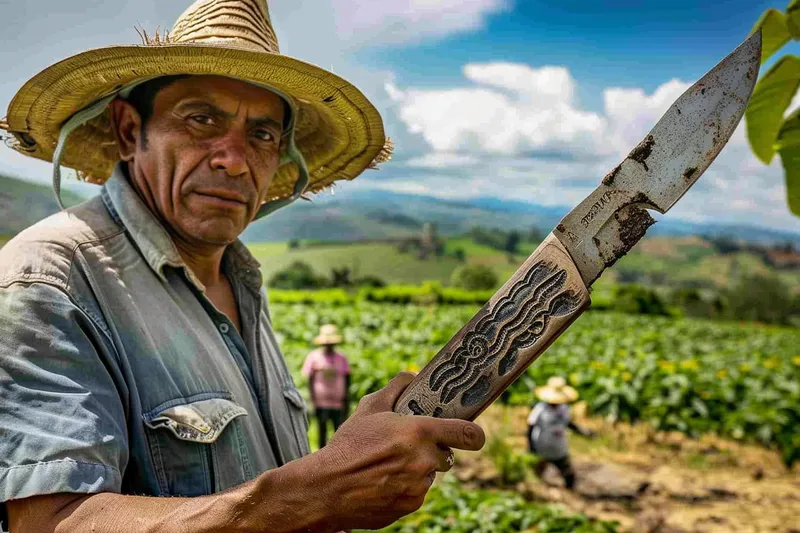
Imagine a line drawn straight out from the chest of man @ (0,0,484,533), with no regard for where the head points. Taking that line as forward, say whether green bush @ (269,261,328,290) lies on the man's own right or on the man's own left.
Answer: on the man's own left

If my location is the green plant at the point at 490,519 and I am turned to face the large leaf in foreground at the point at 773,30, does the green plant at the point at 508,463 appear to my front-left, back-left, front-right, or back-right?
back-left

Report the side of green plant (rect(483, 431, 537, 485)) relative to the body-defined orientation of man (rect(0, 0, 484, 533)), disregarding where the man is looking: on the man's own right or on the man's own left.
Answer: on the man's own left

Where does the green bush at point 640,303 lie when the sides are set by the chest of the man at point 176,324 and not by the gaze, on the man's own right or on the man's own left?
on the man's own left

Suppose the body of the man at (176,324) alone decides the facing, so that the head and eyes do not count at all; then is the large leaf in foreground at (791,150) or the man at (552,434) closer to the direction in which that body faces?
the large leaf in foreground

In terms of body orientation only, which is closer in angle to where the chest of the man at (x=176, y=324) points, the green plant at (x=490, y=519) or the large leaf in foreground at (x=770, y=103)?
the large leaf in foreground

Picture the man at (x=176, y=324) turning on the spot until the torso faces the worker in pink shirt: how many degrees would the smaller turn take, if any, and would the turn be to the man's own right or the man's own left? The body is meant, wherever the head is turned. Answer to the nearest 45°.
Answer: approximately 135° to the man's own left

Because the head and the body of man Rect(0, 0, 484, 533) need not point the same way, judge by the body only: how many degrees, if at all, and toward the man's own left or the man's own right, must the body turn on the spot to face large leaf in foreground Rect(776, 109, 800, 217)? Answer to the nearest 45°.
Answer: approximately 45° to the man's own left

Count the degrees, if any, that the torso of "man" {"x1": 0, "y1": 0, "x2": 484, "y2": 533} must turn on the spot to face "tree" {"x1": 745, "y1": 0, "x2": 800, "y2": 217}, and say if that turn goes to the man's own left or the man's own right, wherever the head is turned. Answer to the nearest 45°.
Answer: approximately 45° to the man's own left

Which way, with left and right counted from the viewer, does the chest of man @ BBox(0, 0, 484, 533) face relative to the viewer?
facing the viewer and to the right of the viewer
